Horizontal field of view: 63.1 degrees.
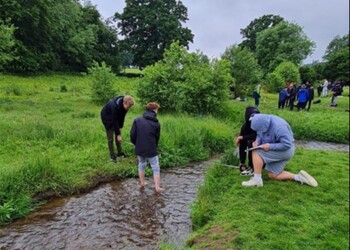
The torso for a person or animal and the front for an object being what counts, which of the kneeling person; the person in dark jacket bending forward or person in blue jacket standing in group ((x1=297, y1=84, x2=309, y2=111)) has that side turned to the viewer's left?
the kneeling person

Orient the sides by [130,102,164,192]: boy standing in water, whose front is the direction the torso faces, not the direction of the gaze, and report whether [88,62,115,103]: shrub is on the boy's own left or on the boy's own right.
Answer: on the boy's own left

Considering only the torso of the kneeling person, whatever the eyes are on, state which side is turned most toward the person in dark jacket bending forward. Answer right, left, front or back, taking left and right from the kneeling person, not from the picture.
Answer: front

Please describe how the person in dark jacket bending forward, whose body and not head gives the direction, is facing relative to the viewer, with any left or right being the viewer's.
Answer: facing the viewer and to the right of the viewer

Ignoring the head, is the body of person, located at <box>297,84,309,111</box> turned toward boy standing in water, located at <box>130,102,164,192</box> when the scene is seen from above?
no

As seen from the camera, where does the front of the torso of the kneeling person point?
to the viewer's left

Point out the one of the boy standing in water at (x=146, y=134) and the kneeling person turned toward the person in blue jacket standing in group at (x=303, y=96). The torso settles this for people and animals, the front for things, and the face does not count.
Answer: the boy standing in water

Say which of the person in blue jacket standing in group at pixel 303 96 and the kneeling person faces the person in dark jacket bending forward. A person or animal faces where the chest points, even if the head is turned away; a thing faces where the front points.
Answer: the kneeling person
